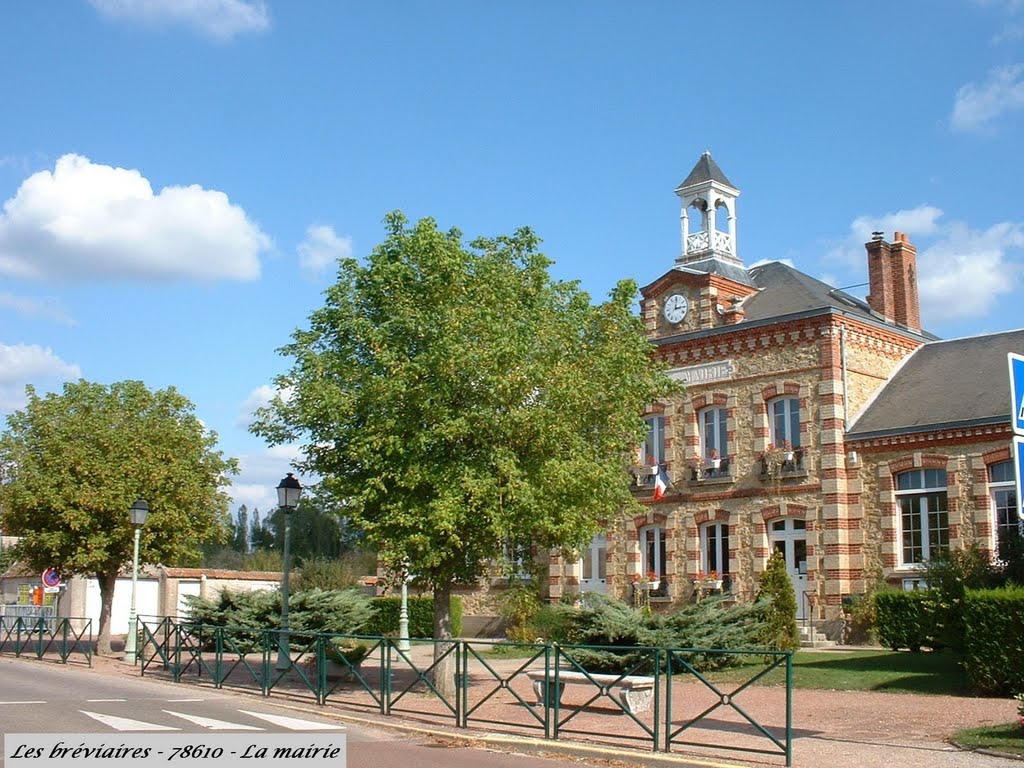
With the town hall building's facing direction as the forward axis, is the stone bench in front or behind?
in front

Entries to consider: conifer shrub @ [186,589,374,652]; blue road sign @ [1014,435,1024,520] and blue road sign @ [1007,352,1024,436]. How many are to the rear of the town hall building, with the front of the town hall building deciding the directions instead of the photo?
0

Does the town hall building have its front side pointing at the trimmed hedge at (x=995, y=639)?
no

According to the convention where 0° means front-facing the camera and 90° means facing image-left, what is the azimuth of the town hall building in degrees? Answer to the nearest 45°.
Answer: approximately 45°

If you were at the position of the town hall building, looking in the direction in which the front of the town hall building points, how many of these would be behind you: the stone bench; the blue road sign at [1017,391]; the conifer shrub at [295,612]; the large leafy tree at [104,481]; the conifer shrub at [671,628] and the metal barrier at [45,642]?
0

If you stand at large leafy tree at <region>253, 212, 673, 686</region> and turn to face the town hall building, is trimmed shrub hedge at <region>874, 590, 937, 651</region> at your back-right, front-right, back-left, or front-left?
front-right

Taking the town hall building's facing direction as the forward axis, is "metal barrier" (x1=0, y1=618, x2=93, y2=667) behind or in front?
in front

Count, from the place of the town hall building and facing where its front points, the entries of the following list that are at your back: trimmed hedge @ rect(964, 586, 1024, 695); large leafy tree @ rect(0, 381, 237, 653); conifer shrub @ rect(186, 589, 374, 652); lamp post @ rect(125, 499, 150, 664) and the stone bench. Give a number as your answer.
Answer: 0

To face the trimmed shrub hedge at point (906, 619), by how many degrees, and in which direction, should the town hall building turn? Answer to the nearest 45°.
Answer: approximately 45° to its left

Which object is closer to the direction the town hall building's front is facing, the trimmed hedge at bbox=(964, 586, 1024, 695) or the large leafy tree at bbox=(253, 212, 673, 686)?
the large leafy tree

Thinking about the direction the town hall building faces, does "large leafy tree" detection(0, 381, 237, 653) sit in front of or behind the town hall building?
in front

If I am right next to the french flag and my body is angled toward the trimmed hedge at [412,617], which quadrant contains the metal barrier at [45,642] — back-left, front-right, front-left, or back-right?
front-left

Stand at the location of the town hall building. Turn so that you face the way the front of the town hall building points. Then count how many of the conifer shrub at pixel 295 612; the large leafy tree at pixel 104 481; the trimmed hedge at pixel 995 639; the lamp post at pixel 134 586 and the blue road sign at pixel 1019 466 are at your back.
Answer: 0

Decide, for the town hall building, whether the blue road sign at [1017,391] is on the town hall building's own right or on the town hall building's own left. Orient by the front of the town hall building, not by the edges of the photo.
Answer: on the town hall building's own left

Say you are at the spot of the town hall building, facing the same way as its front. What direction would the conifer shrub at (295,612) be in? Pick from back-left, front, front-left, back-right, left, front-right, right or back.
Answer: front

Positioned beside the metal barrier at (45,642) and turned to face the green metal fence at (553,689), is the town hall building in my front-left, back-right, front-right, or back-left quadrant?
front-left

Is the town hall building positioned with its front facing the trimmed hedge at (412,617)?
no

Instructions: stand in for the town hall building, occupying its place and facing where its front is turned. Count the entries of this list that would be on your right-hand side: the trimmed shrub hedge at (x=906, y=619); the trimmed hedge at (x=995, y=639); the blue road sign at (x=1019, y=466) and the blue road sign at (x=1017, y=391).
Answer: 0

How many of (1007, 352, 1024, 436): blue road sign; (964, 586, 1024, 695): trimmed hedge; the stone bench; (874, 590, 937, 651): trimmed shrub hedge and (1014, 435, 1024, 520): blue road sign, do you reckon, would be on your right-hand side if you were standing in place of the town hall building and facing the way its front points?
0

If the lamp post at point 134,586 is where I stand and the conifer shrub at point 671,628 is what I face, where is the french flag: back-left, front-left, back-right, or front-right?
front-left
